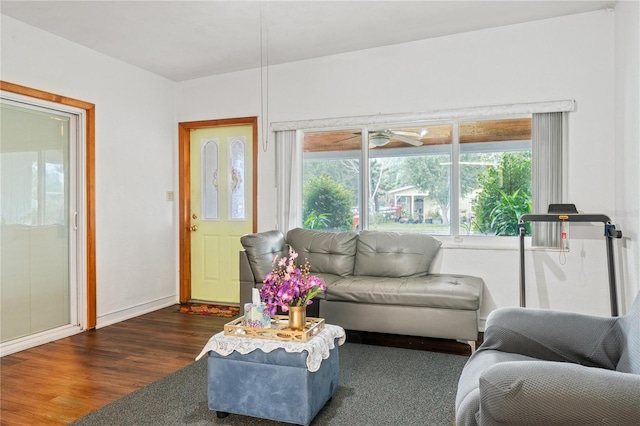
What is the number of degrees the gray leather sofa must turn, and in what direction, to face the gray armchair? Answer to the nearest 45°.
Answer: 0° — it already faces it

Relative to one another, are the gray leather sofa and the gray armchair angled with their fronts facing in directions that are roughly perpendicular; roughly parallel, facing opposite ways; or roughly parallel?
roughly perpendicular

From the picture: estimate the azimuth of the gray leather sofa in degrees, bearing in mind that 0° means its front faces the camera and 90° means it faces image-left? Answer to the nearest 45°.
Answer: approximately 0°

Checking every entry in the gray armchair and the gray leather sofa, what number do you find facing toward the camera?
1

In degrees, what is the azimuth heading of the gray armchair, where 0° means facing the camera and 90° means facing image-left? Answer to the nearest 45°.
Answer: approximately 90°

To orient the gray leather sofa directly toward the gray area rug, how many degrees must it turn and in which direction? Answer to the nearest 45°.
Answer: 0° — it already faces it

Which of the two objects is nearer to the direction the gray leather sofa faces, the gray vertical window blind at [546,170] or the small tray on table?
the small tray on table
